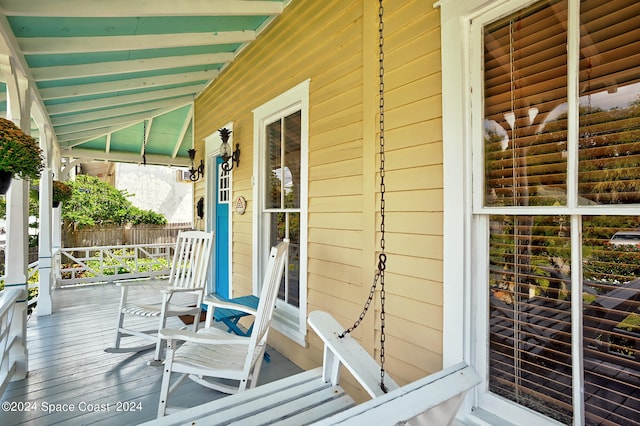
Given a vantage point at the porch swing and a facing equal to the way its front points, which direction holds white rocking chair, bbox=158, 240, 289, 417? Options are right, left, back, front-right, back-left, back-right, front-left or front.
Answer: front

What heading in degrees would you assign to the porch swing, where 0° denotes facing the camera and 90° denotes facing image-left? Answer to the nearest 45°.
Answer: approximately 135°

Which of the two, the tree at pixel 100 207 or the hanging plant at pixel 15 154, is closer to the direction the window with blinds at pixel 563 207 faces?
the hanging plant

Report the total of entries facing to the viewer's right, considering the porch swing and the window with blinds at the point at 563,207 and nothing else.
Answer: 0

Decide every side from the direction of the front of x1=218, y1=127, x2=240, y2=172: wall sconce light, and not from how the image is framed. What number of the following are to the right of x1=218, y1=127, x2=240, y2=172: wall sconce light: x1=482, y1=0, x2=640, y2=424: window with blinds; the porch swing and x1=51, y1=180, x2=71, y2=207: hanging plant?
1

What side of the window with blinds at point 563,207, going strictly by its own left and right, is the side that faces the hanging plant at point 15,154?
front

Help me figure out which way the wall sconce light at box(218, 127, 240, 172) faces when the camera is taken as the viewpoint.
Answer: facing the viewer and to the left of the viewer

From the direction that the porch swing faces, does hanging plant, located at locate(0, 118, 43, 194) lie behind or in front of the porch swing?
in front

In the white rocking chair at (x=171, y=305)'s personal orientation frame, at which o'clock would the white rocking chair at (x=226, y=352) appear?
the white rocking chair at (x=226, y=352) is roughly at 10 o'clock from the white rocking chair at (x=171, y=305).

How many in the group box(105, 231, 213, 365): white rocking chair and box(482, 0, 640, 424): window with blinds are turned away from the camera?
0

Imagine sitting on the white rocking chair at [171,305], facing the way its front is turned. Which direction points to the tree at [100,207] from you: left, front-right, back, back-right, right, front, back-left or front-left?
back-right

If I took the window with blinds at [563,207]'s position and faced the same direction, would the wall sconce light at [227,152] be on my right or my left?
on my right

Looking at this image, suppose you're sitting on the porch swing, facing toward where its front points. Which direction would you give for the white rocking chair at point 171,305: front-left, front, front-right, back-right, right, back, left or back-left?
front
